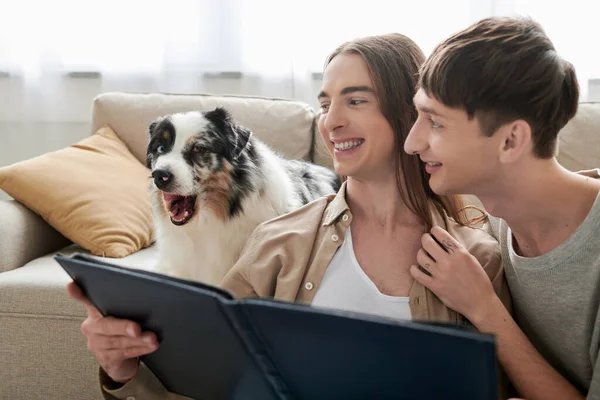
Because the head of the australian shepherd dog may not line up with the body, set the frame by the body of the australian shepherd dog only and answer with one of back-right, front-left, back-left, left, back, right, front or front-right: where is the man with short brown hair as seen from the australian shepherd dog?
left

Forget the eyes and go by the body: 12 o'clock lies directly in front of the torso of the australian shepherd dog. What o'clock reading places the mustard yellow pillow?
The mustard yellow pillow is roughly at 3 o'clock from the australian shepherd dog.

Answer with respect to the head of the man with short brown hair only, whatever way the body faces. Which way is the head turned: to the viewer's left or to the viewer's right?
to the viewer's left

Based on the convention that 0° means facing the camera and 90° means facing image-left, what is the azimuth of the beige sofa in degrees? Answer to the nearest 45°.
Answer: approximately 0°

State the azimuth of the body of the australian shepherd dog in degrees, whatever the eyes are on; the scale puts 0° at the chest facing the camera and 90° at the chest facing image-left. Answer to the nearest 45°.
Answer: approximately 45°
